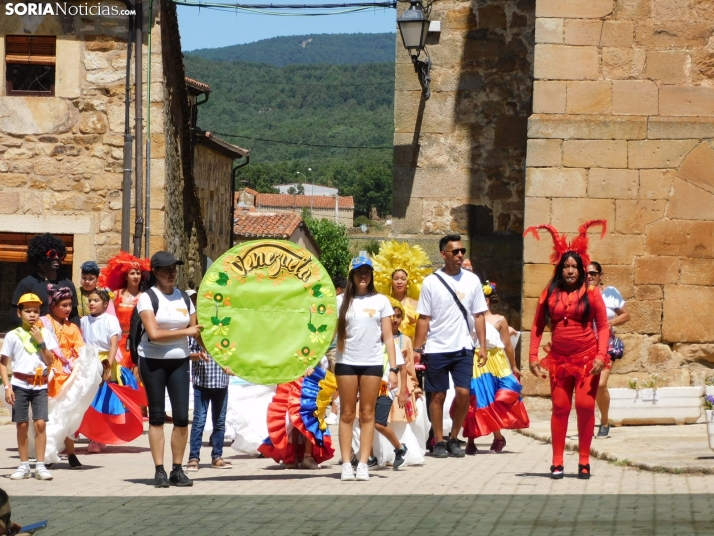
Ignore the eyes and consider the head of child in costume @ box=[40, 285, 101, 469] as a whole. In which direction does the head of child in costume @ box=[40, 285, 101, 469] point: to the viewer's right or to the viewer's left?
to the viewer's right

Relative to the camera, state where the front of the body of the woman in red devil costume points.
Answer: toward the camera

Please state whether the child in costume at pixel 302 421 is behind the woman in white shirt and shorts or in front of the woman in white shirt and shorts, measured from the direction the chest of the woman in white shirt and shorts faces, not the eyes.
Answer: behind

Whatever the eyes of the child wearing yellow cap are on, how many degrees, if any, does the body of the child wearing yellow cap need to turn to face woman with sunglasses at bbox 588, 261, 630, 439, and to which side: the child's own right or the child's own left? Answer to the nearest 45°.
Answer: approximately 90° to the child's own left

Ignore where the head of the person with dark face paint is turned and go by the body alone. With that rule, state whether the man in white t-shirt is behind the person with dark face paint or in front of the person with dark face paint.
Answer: in front

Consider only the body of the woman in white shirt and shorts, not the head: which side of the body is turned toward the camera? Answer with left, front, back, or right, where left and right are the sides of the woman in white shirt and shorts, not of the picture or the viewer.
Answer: front
